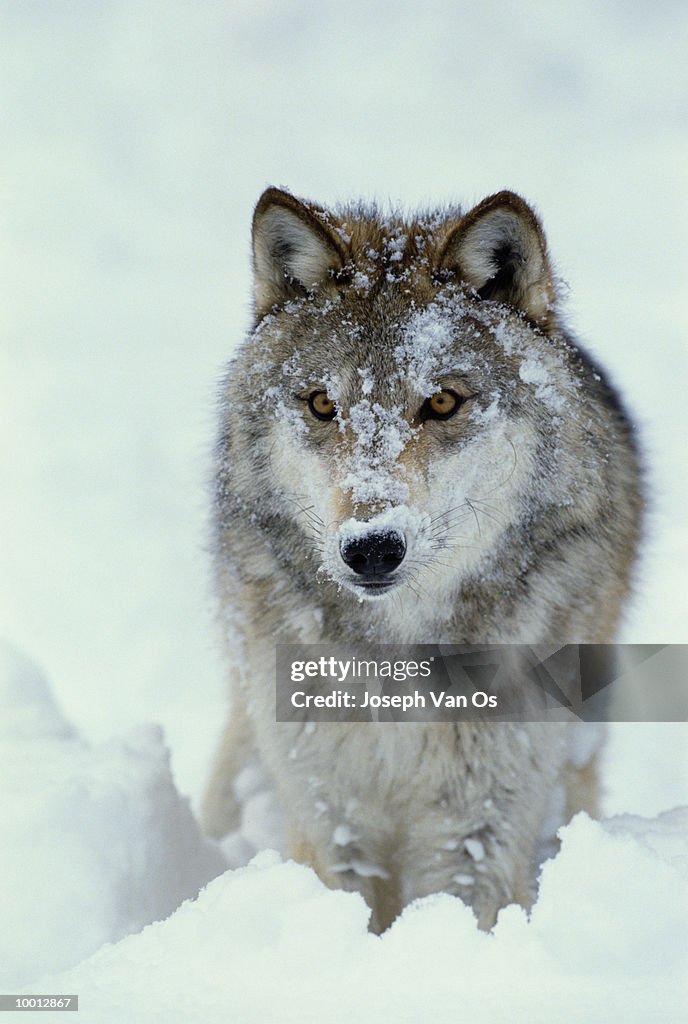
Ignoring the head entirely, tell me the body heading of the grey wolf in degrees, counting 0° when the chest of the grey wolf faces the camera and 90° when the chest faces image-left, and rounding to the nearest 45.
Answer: approximately 0°
